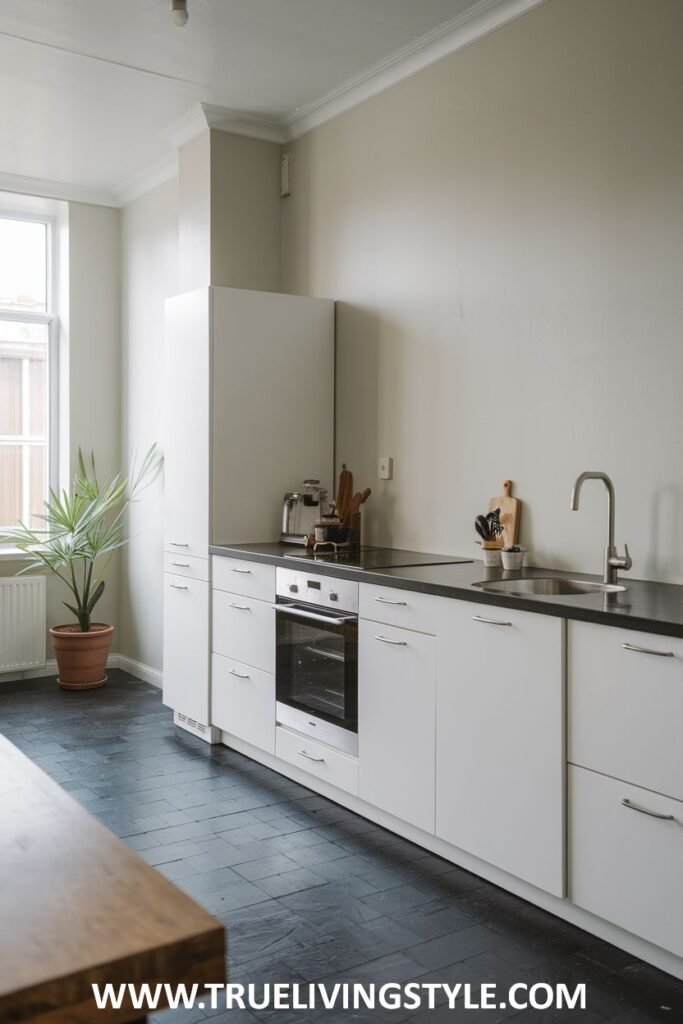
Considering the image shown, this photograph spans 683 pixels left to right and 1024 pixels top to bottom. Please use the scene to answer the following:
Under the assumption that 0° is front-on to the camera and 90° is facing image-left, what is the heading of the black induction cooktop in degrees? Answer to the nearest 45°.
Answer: approximately 45°

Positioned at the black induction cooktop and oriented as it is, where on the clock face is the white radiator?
The white radiator is roughly at 3 o'clock from the black induction cooktop.

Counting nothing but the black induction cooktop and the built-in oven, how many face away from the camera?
0

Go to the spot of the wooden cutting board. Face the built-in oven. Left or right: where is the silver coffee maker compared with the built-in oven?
right

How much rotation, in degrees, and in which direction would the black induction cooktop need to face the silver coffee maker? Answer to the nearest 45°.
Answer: approximately 90° to its right

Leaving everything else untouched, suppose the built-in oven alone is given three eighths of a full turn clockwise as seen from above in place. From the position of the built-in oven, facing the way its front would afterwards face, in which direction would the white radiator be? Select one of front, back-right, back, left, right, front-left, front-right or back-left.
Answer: front-left

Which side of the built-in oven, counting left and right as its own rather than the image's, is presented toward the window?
right

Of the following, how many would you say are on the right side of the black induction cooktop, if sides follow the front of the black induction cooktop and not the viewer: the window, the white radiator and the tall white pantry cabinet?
3

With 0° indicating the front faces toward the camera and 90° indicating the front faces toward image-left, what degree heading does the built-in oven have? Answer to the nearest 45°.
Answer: approximately 45°

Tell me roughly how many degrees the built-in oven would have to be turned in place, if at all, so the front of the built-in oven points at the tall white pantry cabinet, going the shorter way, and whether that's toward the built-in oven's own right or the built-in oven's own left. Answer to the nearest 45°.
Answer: approximately 90° to the built-in oven's own right

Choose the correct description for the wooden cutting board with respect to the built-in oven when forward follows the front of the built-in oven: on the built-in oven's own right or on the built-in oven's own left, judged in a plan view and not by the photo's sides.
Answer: on the built-in oven's own left
